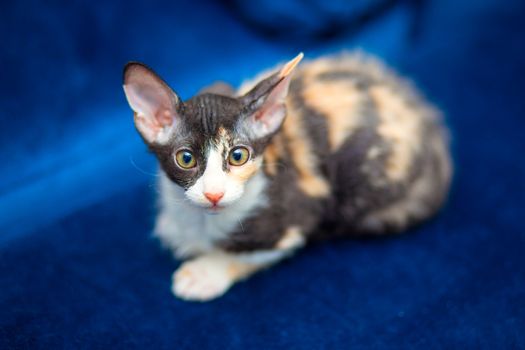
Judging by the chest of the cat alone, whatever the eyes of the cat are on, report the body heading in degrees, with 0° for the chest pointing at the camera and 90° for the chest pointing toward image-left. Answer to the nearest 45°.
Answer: approximately 45°
